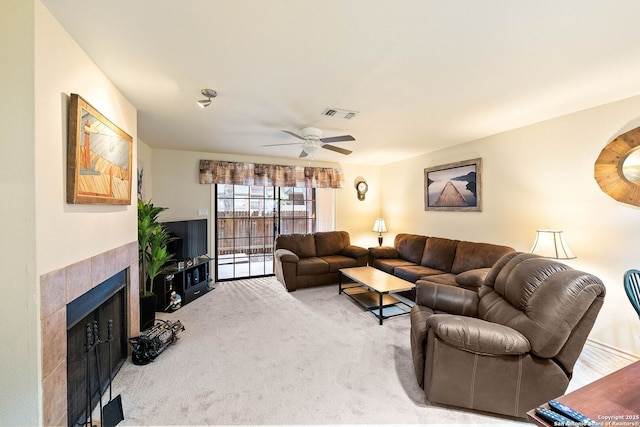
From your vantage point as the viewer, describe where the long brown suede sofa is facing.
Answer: facing the viewer and to the left of the viewer

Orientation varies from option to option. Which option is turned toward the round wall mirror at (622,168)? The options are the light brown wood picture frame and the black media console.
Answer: the black media console

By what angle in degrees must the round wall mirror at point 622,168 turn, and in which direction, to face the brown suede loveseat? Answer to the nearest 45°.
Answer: approximately 90° to its right

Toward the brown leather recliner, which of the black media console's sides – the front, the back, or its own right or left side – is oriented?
front

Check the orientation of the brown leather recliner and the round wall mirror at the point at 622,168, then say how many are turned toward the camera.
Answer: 1

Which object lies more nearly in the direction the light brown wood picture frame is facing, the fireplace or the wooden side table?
the fireplace

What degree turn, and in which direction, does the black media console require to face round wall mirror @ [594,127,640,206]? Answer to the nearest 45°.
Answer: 0° — it already faces it

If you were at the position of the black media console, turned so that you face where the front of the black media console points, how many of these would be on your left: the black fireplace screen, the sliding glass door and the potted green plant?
1

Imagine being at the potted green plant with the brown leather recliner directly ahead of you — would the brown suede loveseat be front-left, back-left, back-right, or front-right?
front-left

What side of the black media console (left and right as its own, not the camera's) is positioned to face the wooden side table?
front

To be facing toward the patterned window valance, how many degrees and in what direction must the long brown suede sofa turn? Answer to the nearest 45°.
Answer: approximately 45° to its right

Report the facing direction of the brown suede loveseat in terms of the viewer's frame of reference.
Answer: facing the viewer and to the right of the viewer

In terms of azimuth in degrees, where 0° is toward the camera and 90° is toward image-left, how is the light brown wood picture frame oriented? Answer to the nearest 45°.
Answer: approximately 45°

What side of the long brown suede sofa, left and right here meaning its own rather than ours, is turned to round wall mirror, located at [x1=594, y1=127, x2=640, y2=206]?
left
